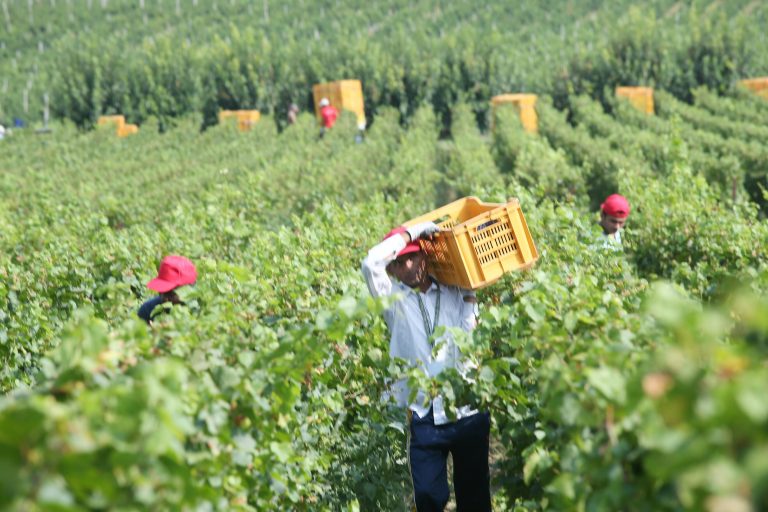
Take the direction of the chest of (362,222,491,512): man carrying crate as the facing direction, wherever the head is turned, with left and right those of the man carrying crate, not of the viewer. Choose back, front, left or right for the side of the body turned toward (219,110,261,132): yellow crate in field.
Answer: back

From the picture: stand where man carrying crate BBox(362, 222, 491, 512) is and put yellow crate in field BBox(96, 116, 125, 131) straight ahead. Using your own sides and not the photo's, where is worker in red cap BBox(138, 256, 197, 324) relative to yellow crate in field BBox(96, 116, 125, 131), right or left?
left

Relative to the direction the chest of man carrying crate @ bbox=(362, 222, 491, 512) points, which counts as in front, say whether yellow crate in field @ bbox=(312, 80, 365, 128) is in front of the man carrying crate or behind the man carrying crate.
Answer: behind

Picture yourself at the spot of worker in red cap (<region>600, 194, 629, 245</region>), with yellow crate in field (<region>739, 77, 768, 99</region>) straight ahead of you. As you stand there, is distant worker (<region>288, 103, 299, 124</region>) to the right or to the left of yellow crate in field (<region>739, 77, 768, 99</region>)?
left

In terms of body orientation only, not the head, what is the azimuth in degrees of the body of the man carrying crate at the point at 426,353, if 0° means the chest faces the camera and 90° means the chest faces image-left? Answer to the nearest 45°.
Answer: approximately 0°

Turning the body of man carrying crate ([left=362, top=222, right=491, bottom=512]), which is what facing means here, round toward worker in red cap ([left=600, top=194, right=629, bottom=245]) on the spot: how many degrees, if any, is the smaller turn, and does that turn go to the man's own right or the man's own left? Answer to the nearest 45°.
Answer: approximately 135° to the man's own left

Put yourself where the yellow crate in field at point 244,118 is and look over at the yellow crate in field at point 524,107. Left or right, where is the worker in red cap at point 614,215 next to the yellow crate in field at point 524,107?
right

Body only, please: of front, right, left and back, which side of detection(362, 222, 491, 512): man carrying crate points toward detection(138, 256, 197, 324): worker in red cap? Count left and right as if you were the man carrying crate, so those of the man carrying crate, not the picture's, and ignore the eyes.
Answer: right

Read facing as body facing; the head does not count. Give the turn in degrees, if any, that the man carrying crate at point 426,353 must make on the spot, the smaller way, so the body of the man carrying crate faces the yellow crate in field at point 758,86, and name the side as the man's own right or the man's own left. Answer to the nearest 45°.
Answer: approximately 135° to the man's own left

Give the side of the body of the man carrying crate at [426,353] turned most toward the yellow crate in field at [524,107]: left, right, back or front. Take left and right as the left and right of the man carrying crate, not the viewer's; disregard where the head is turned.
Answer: back

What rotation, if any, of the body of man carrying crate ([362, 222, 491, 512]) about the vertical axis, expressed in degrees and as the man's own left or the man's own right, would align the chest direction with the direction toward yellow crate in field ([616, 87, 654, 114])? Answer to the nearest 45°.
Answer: approximately 180°

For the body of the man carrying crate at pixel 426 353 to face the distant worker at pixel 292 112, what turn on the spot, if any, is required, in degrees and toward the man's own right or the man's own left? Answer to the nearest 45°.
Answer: approximately 180°
